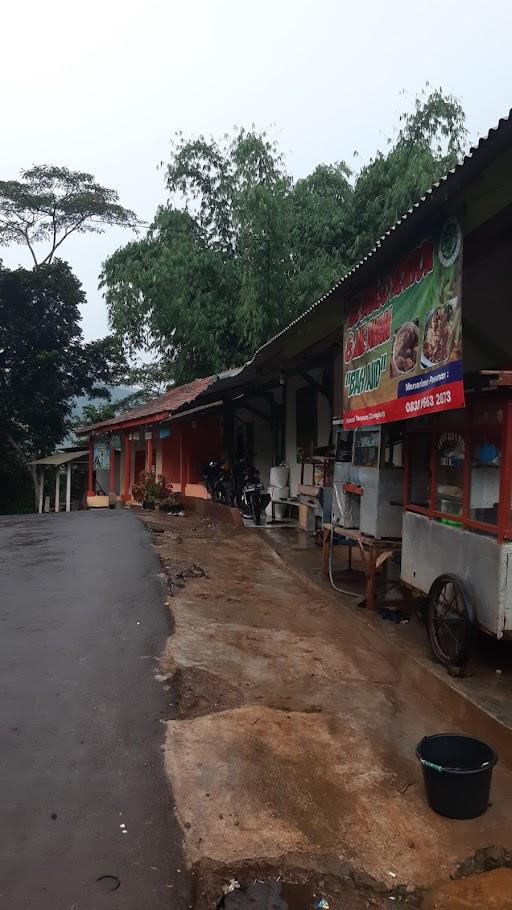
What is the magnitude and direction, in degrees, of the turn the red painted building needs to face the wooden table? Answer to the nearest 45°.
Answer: approximately 45° to its left

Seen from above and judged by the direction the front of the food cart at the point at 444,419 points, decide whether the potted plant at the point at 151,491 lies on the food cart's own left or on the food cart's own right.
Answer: on the food cart's own right

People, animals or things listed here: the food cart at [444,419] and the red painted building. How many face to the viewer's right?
0

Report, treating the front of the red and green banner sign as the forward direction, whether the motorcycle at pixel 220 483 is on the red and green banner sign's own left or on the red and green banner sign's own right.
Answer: on the red and green banner sign's own right

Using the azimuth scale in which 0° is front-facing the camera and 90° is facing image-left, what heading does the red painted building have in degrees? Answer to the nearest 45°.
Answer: approximately 45°

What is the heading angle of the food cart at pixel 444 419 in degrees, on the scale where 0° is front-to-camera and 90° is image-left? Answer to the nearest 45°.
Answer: approximately 45°

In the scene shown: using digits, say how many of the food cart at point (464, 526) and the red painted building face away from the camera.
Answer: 0

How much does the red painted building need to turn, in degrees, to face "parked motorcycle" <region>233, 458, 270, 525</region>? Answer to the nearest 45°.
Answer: approximately 45° to its left

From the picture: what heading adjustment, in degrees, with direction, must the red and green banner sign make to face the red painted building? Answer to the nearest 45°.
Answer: approximately 90° to its right

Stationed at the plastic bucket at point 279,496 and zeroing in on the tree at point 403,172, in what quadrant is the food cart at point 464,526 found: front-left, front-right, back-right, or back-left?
back-right
